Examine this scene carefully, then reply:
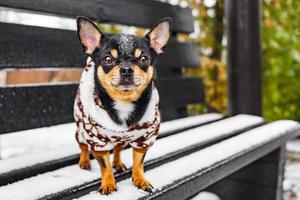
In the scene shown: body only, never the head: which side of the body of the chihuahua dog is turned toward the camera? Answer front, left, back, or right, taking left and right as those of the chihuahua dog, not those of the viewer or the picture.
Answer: front
